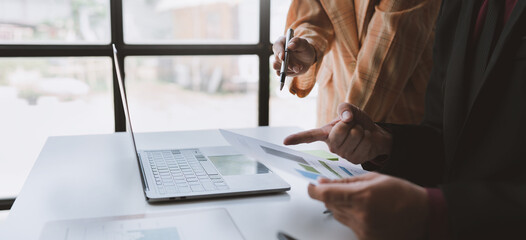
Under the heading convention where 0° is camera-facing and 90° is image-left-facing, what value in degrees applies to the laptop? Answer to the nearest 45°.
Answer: approximately 270°
